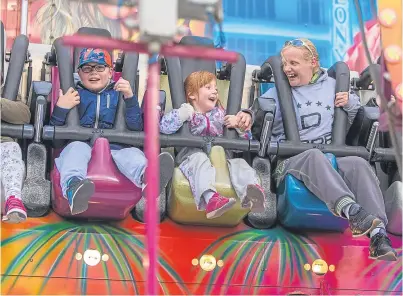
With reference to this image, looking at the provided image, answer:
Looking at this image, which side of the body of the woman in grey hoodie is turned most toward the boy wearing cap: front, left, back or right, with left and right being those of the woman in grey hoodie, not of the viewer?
right

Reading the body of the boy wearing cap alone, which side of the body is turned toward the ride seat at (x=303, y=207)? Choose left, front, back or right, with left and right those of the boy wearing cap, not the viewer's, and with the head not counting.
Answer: left

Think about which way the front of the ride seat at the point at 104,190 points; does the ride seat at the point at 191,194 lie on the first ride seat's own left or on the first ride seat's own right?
on the first ride seat's own left

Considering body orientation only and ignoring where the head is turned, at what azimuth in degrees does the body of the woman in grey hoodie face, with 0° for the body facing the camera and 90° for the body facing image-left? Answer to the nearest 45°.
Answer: approximately 0°

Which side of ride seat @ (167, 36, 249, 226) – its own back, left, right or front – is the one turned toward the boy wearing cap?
right

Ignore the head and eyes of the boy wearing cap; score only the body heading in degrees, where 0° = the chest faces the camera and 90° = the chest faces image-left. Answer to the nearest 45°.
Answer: approximately 0°
